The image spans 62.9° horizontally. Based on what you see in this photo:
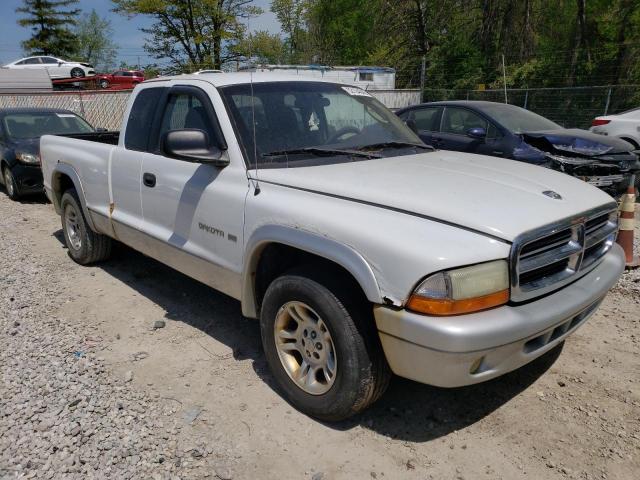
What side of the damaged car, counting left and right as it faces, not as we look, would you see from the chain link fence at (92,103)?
back

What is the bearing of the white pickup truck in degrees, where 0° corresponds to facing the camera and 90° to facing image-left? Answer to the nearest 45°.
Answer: approximately 315°

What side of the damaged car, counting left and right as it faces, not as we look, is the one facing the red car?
back

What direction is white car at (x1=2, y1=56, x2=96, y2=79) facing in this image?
to the viewer's right

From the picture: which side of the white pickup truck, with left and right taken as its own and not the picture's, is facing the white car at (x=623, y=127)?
left

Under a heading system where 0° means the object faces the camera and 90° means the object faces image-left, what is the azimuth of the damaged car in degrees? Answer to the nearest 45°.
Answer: approximately 315°
